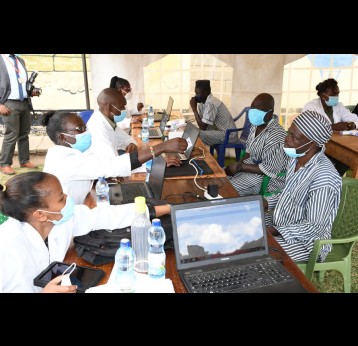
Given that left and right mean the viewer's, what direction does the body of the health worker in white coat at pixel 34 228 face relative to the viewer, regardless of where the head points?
facing to the right of the viewer

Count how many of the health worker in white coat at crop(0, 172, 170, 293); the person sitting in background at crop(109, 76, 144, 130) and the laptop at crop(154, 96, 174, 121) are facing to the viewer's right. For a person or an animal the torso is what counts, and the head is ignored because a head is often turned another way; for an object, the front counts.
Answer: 2

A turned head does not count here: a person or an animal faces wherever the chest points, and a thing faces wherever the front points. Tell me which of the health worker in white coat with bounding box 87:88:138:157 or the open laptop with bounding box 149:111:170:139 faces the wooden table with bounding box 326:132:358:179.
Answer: the health worker in white coat

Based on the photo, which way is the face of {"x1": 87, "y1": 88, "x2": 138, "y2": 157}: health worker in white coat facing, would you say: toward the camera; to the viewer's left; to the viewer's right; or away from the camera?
to the viewer's right

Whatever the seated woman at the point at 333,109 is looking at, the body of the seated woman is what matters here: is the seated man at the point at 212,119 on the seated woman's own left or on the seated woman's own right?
on the seated woman's own right

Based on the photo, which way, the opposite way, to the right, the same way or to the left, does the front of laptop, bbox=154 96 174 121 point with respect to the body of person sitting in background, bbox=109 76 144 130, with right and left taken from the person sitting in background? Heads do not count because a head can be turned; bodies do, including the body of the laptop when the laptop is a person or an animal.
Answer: the opposite way

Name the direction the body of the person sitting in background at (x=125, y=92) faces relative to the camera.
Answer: to the viewer's right

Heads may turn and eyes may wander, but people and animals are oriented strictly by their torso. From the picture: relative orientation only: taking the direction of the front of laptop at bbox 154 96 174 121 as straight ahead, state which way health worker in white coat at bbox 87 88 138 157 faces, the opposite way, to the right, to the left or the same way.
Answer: the opposite way

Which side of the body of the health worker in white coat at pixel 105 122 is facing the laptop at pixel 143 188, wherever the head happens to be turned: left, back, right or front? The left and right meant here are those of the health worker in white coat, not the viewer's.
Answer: right

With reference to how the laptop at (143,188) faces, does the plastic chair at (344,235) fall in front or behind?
behind

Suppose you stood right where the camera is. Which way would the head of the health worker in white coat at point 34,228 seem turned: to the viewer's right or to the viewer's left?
to the viewer's right

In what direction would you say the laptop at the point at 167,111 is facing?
to the viewer's left

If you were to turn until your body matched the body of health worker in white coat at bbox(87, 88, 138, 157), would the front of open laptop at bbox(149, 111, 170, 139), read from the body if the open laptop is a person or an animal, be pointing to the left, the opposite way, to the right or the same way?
the opposite way
